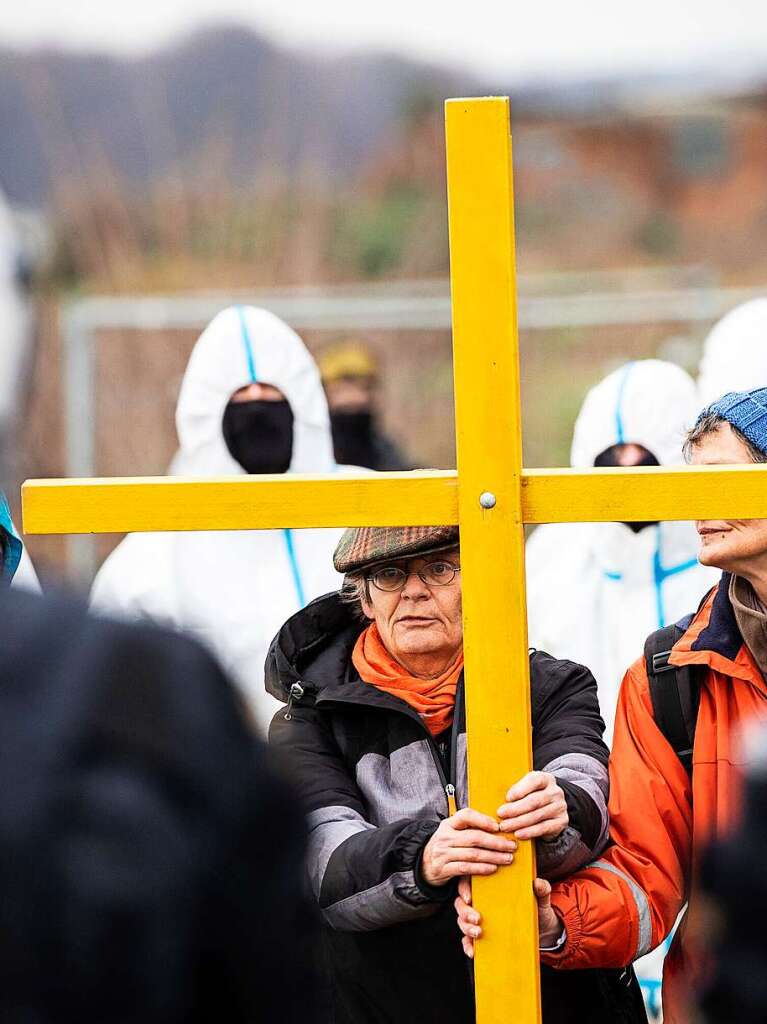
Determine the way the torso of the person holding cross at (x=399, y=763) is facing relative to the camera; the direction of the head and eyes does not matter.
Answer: toward the camera

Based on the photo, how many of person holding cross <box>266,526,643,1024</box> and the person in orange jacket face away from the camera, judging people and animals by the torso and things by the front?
0

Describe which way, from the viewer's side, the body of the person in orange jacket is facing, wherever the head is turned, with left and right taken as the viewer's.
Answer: facing the viewer and to the left of the viewer
